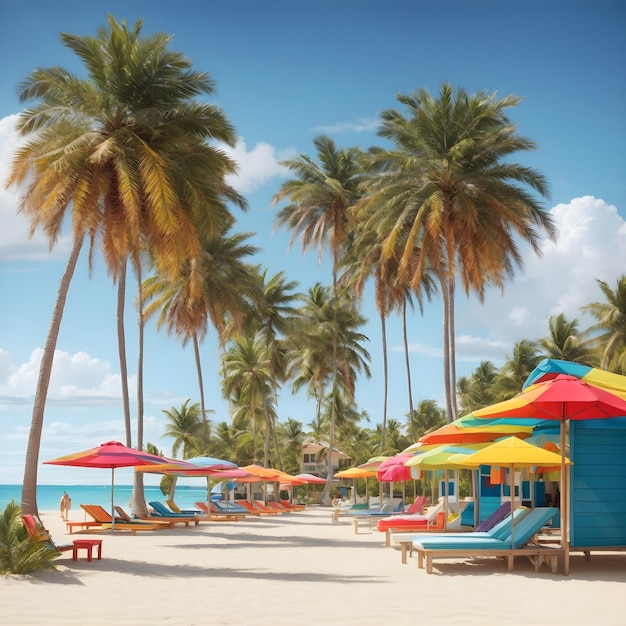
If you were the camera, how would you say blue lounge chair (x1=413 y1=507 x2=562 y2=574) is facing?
facing to the left of the viewer

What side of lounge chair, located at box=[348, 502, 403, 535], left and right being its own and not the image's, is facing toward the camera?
left

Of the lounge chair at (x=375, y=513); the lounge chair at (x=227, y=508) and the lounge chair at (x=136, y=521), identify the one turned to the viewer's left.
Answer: the lounge chair at (x=375, y=513)

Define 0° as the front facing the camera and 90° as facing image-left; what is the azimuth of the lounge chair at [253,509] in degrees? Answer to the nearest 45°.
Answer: approximately 270°

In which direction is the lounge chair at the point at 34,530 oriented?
to the viewer's right

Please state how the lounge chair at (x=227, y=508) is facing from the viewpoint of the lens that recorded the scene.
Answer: facing to the right of the viewer
